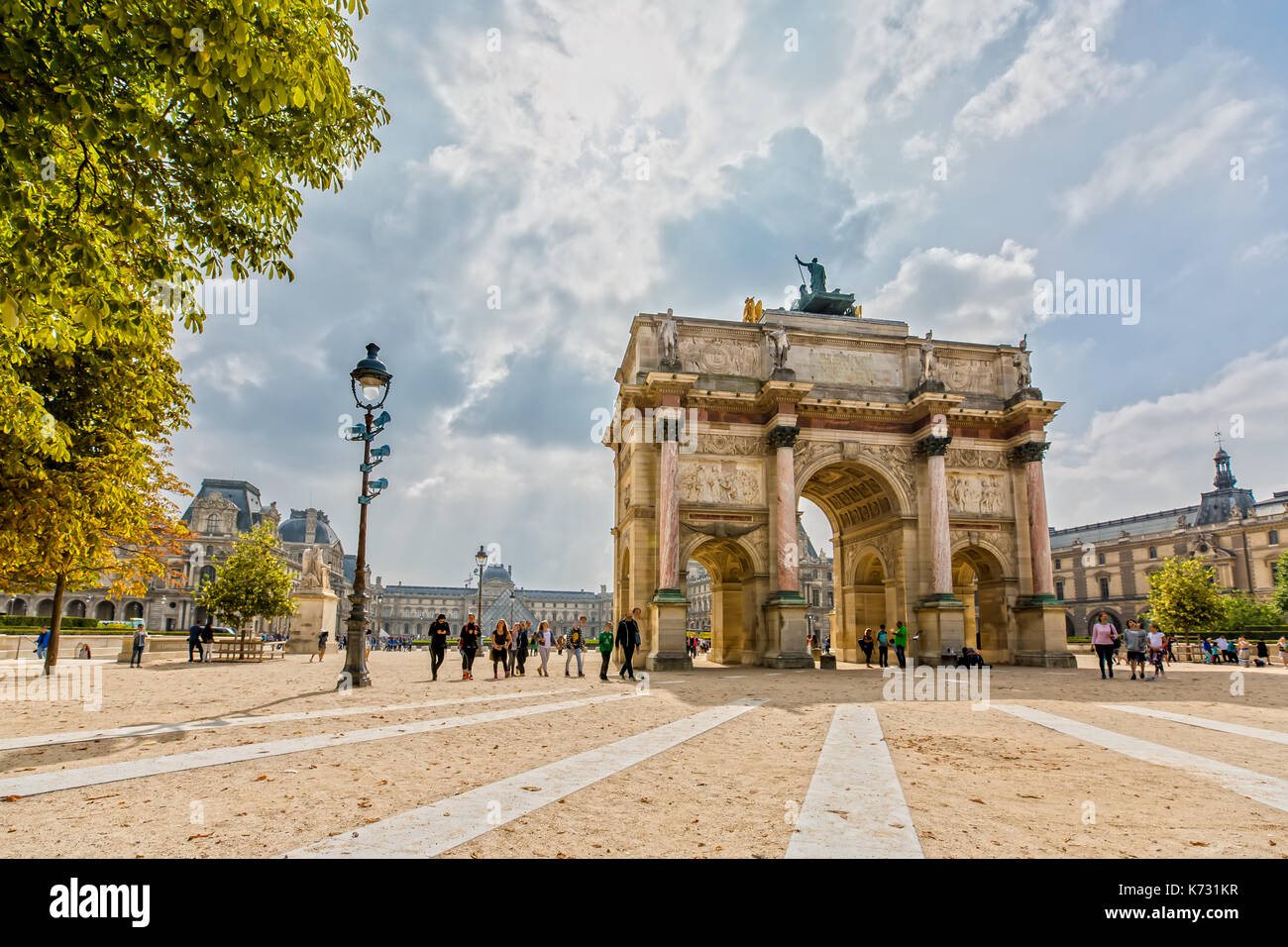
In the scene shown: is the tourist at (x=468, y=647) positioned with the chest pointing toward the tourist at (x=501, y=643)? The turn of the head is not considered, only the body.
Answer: no

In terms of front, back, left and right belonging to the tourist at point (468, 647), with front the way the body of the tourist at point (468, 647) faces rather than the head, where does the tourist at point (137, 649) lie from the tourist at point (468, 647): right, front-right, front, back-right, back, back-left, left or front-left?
back-right

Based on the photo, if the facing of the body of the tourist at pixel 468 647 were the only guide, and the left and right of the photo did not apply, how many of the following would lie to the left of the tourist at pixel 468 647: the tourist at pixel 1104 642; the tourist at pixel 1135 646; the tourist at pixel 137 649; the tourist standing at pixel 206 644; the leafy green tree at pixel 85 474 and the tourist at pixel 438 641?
2

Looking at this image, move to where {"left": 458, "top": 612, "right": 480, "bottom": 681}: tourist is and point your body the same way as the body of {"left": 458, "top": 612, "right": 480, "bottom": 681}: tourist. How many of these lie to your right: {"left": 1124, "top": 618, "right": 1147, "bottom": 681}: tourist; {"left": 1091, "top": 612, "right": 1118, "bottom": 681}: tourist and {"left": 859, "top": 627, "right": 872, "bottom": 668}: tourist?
0

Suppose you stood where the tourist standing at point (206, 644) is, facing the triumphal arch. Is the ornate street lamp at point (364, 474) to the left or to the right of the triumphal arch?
right

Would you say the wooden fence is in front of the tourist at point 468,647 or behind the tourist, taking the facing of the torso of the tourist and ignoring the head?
behind

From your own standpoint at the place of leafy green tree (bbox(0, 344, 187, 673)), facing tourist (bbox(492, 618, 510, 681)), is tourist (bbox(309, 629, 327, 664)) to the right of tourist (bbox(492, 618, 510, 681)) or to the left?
left

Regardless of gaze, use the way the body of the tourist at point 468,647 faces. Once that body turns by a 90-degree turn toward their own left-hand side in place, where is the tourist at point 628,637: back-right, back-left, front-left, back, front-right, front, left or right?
front-right

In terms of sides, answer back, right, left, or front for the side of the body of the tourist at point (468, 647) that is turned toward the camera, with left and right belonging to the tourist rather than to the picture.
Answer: front

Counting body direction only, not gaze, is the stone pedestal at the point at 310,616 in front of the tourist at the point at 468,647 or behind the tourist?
behind

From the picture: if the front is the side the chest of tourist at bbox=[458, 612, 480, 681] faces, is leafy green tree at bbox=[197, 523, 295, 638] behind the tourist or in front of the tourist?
behind

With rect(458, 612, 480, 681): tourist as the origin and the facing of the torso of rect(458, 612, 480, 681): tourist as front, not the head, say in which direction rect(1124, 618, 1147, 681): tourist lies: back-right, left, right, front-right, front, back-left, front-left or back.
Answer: left

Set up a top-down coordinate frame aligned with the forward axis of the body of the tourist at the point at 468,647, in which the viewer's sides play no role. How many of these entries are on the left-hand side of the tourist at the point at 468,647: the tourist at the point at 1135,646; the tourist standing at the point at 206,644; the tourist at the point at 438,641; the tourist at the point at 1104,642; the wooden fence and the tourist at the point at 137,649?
2

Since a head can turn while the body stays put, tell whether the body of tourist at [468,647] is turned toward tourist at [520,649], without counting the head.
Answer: no

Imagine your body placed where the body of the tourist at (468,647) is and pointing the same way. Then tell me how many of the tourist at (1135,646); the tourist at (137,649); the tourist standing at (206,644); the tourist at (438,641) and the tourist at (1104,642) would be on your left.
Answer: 2
